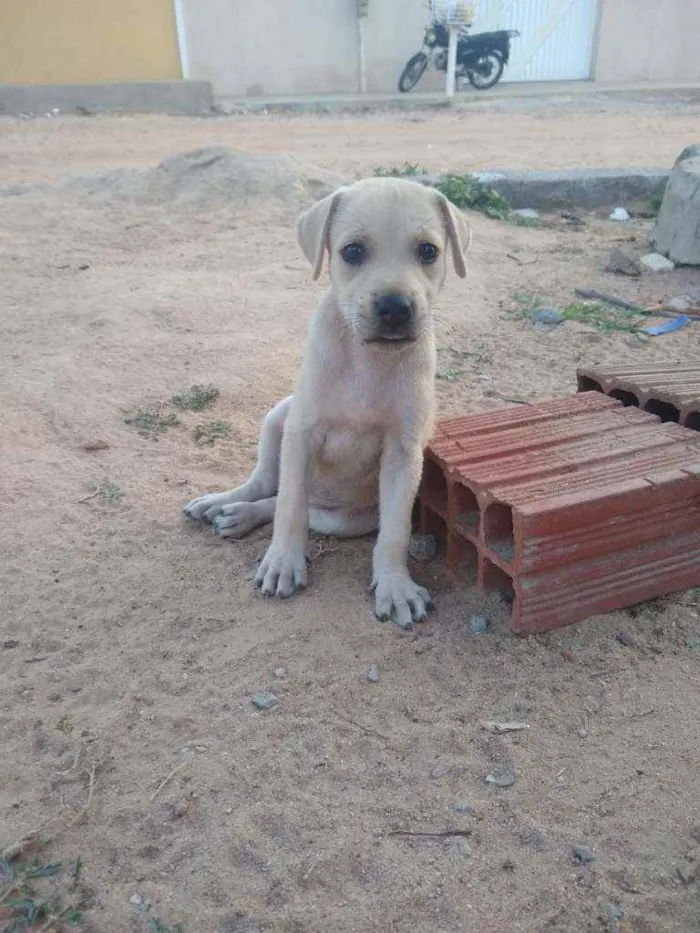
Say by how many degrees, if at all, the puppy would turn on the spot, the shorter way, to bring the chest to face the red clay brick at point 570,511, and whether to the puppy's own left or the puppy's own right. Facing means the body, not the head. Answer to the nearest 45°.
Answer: approximately 45° to the puppy's own left

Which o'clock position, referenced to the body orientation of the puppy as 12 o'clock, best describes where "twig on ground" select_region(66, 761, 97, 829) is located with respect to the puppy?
The twig on ground is roughly at 1 o'clock from the puppy.

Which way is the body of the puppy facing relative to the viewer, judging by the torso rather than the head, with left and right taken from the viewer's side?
facing the viewer

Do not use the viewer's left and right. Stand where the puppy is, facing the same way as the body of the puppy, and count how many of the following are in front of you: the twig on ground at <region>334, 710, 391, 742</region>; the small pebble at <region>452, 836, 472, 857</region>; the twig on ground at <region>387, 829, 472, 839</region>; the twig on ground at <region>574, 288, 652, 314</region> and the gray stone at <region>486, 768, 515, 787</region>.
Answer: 4

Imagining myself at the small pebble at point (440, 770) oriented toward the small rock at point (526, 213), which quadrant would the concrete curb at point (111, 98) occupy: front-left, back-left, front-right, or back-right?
front-left

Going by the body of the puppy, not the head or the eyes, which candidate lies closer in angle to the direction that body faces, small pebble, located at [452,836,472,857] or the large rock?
the small pebble

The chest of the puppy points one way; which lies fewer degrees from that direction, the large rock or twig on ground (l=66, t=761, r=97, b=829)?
the twig on ground

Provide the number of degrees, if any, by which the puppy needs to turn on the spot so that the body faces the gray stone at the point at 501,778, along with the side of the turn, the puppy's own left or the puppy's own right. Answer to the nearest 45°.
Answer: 0° — it already faces it

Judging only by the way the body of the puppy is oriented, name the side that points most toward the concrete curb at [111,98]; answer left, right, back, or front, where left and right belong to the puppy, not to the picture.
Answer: back

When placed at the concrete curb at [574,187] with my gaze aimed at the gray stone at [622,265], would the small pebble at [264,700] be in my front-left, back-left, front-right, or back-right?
front-right

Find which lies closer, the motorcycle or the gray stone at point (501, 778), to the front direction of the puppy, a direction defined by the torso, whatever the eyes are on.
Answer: the gray stone

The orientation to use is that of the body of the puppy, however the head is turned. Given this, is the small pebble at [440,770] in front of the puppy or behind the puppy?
in front

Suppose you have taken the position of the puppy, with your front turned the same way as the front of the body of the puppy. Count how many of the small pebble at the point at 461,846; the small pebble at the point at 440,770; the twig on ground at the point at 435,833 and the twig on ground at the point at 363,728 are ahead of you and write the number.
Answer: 4

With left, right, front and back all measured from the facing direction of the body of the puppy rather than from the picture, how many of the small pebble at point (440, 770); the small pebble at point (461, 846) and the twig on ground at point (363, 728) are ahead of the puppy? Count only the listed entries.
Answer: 3

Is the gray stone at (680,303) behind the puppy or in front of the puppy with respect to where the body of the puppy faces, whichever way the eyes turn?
behind

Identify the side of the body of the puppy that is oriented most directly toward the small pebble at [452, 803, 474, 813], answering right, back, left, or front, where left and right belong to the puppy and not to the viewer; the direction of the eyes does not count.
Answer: front

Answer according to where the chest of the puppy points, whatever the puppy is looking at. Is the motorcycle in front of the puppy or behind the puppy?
behind

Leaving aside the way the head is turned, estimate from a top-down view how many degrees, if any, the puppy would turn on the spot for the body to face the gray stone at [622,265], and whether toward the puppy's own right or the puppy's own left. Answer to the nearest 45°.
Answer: approximately 135° to the puppy's own left

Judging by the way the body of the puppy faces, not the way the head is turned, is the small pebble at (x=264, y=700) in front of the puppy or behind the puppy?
in front

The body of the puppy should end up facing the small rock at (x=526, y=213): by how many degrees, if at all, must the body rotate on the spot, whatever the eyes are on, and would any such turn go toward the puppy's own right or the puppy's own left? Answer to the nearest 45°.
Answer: approximately 180°
